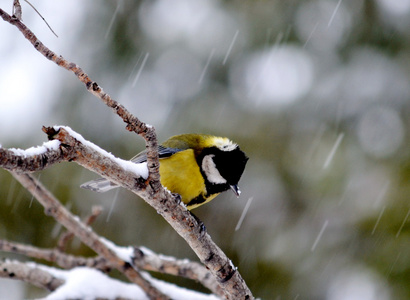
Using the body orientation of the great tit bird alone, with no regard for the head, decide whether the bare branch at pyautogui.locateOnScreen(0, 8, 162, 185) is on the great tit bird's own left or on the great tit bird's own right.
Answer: on the great tit bird's own right

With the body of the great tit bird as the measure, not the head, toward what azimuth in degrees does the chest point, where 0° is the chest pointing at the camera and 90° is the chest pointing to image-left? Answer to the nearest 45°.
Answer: approximately 270°

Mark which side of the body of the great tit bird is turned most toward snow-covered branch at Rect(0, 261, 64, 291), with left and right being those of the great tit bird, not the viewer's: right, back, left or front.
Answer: back

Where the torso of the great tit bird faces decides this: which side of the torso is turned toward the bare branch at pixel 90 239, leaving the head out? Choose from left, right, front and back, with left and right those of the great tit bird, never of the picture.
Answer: back
